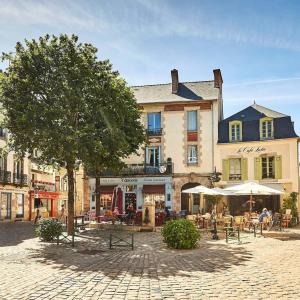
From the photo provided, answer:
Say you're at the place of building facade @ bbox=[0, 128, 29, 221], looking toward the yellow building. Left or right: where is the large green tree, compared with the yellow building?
right

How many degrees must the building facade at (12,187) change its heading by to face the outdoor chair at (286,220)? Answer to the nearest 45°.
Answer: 0° — it already faces it

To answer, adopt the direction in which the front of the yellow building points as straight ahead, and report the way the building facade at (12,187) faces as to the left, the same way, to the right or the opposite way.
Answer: to the left

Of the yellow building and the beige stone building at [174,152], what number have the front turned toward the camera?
2

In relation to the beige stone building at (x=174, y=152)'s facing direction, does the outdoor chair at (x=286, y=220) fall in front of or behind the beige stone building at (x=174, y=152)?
in front

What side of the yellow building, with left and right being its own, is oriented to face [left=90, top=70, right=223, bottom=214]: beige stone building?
right

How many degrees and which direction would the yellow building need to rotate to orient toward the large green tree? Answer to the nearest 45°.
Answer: approximately 45° to its right

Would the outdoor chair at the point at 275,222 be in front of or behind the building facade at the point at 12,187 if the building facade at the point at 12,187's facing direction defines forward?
in front

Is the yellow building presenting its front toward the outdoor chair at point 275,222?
yes
